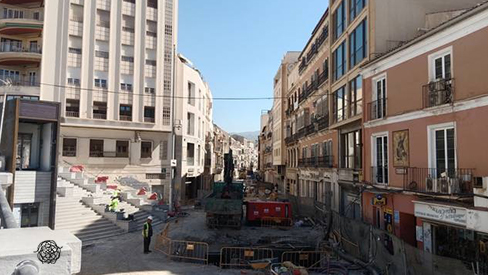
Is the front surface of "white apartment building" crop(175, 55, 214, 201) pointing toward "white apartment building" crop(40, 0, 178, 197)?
no

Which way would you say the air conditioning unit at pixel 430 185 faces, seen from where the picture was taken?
facing the viewer and to the left of the viewer

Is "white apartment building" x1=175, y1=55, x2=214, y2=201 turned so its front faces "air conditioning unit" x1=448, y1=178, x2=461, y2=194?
no

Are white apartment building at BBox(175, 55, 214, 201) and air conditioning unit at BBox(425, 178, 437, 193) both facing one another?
no

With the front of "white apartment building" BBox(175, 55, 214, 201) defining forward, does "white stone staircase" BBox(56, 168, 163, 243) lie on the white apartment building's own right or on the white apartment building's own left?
on the white apartment building's own right

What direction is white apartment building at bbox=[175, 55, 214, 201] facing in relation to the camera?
to the viewer's right

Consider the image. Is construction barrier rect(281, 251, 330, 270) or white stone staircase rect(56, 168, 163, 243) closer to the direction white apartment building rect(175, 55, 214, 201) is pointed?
the construction barrier

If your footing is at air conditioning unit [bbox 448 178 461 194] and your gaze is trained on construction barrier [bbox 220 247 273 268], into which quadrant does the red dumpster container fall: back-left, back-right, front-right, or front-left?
front-right

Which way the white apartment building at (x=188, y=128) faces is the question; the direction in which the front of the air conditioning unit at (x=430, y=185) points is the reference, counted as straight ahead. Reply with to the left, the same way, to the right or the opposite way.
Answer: the opposite way

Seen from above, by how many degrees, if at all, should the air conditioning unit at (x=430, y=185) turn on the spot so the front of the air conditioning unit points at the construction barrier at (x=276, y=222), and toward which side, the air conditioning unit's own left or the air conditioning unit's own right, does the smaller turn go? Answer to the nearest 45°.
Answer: approximately 90° to the air conditioning unit's own right

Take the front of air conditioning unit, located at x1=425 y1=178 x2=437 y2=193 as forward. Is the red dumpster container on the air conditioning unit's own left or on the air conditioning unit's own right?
on the air conditioning unit's own right

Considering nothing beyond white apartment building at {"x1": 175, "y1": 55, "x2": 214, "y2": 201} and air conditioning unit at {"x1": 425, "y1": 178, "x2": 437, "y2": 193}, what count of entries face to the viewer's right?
1
